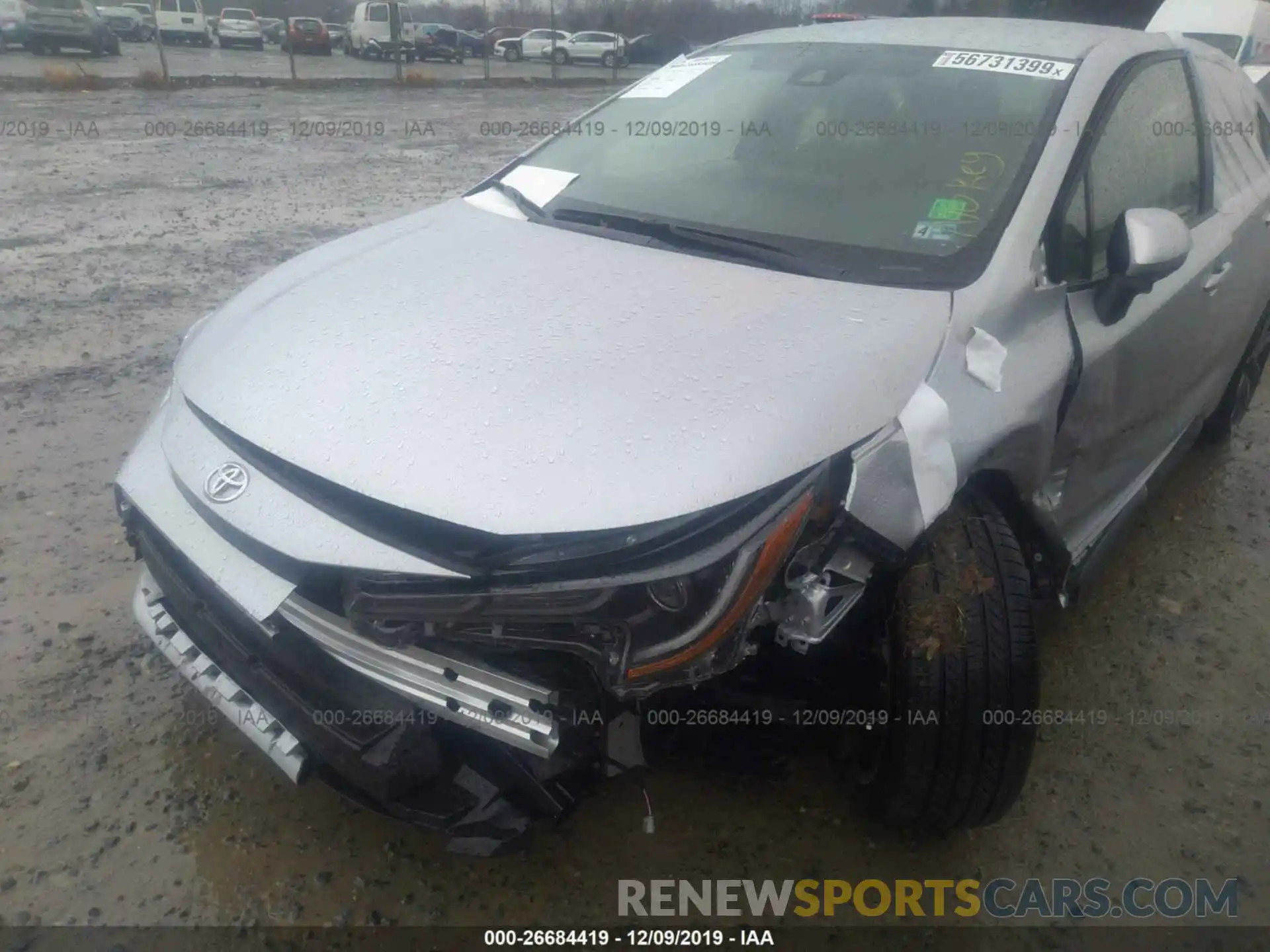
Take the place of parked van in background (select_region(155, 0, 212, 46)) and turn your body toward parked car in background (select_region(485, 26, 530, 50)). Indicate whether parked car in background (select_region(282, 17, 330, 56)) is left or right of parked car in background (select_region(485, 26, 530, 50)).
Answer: right

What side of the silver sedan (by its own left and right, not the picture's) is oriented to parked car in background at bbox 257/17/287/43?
right

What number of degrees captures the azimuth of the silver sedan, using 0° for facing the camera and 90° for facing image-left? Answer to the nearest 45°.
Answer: approximately 45°

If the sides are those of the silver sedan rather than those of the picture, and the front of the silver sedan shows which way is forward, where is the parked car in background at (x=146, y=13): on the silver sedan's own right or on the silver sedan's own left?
on the silver sedan's own right

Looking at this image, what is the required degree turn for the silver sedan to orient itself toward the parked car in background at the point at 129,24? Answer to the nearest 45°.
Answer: approximately 90° to its right

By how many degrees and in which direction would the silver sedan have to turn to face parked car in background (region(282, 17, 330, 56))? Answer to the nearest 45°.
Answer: approximately 90° to its right

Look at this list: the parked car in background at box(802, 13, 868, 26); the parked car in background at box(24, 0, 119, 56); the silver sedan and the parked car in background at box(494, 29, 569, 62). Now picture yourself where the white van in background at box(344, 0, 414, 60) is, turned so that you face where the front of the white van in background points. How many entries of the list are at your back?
1

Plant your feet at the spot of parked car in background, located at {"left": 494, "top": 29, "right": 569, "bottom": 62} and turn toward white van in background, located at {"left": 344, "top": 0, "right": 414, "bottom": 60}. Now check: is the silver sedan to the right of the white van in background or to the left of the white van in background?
left

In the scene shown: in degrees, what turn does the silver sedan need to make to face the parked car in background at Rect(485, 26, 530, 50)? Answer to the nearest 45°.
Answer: approximately 135° to its right

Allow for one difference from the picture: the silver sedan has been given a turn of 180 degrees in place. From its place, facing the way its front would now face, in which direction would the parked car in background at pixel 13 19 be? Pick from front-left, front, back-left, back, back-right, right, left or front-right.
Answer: left

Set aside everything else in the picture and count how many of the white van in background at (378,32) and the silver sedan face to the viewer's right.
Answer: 0

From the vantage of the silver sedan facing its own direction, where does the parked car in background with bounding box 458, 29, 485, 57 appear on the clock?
The parked car in background is roughly at 4 o'clock from the silver sedan.
